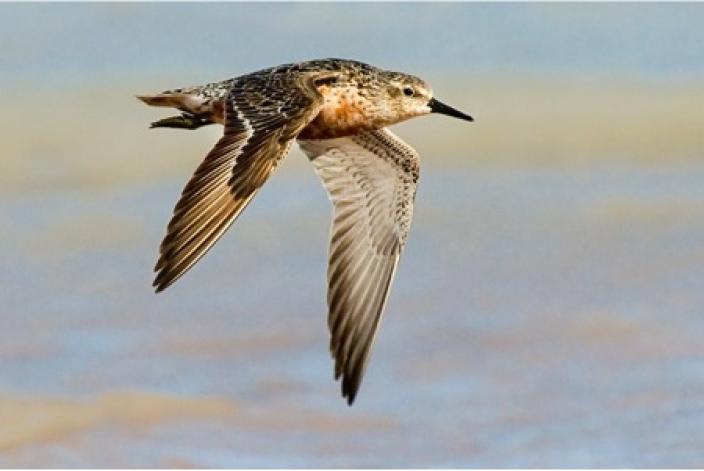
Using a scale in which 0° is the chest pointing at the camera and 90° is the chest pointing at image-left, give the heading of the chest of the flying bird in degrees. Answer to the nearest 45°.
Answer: approximately 270°
